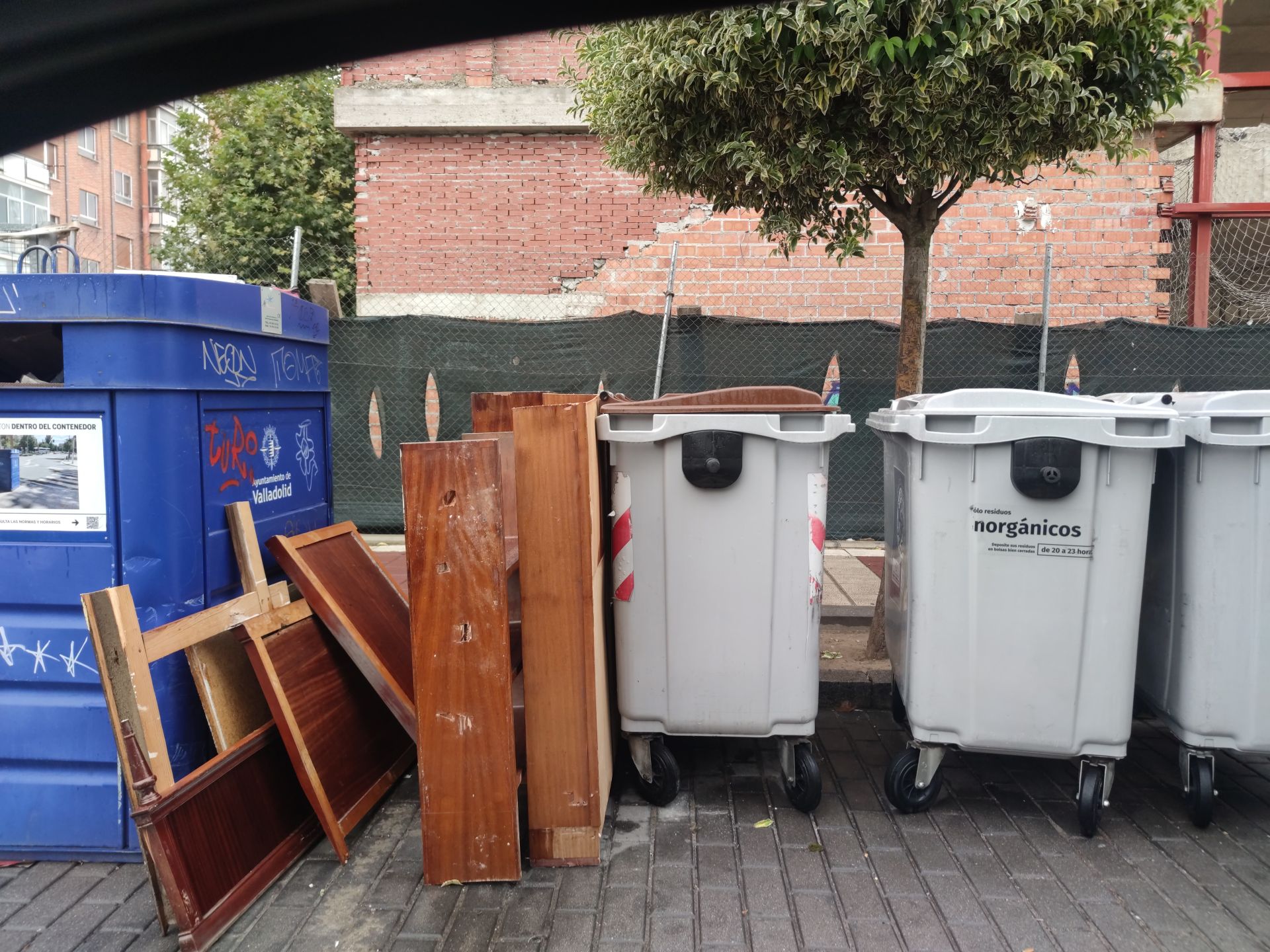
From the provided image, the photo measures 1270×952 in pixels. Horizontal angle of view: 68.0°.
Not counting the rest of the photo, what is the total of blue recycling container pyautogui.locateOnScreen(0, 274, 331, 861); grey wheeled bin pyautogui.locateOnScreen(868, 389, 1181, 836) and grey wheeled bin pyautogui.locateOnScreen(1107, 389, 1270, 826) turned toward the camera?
3

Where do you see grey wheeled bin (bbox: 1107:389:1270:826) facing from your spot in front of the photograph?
facing the viewer

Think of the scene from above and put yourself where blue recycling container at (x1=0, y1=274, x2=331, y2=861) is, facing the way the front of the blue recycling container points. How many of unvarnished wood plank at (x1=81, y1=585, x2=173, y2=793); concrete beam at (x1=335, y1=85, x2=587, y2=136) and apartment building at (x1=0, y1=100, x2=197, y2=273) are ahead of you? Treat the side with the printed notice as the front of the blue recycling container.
1

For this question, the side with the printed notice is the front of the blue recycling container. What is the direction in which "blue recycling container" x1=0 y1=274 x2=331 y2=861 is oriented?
toward the camera

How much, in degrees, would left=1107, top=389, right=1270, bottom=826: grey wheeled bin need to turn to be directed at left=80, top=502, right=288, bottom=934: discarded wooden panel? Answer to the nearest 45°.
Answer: approximately 45° to its right

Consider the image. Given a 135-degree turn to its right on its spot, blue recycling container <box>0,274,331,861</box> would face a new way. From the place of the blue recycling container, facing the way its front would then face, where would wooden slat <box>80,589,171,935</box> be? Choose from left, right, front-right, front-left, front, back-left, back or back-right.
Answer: back-left

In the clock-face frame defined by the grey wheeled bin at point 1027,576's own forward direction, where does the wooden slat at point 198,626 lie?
The wooden slat is roughly at 2 o'clock from the grey wheeled bin.

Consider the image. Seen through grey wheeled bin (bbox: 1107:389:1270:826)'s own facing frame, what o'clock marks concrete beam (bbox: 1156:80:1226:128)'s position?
The concrete beam is roughly at 6 o'clock from the grey wheeled bin.

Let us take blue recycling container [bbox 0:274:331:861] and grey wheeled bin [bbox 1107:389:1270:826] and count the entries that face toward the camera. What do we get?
2

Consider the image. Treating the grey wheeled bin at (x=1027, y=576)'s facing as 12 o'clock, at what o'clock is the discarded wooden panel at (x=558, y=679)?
The discarded wooden panel is roughly at 2 o'clock from the grey wheeled bin.
